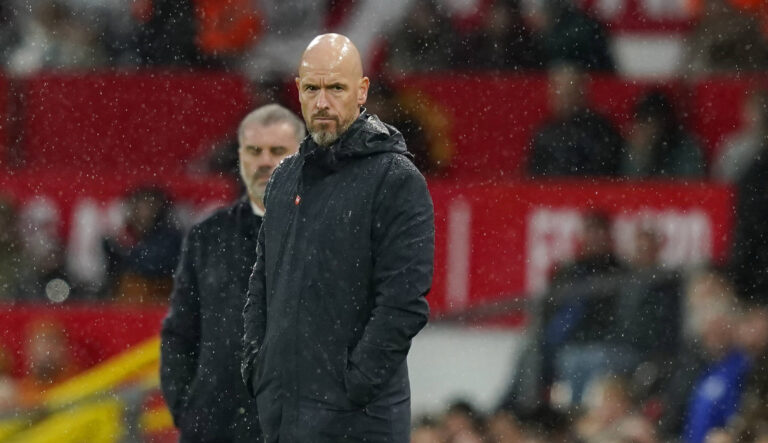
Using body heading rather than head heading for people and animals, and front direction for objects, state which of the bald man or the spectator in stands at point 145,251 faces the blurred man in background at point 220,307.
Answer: the spectator in stands

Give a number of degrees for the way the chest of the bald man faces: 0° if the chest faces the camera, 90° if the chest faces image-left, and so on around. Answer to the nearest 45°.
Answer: approximately 45°

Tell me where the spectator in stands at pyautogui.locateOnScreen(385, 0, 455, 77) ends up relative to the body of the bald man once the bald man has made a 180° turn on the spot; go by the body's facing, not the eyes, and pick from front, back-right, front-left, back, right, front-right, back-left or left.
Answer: front-left
